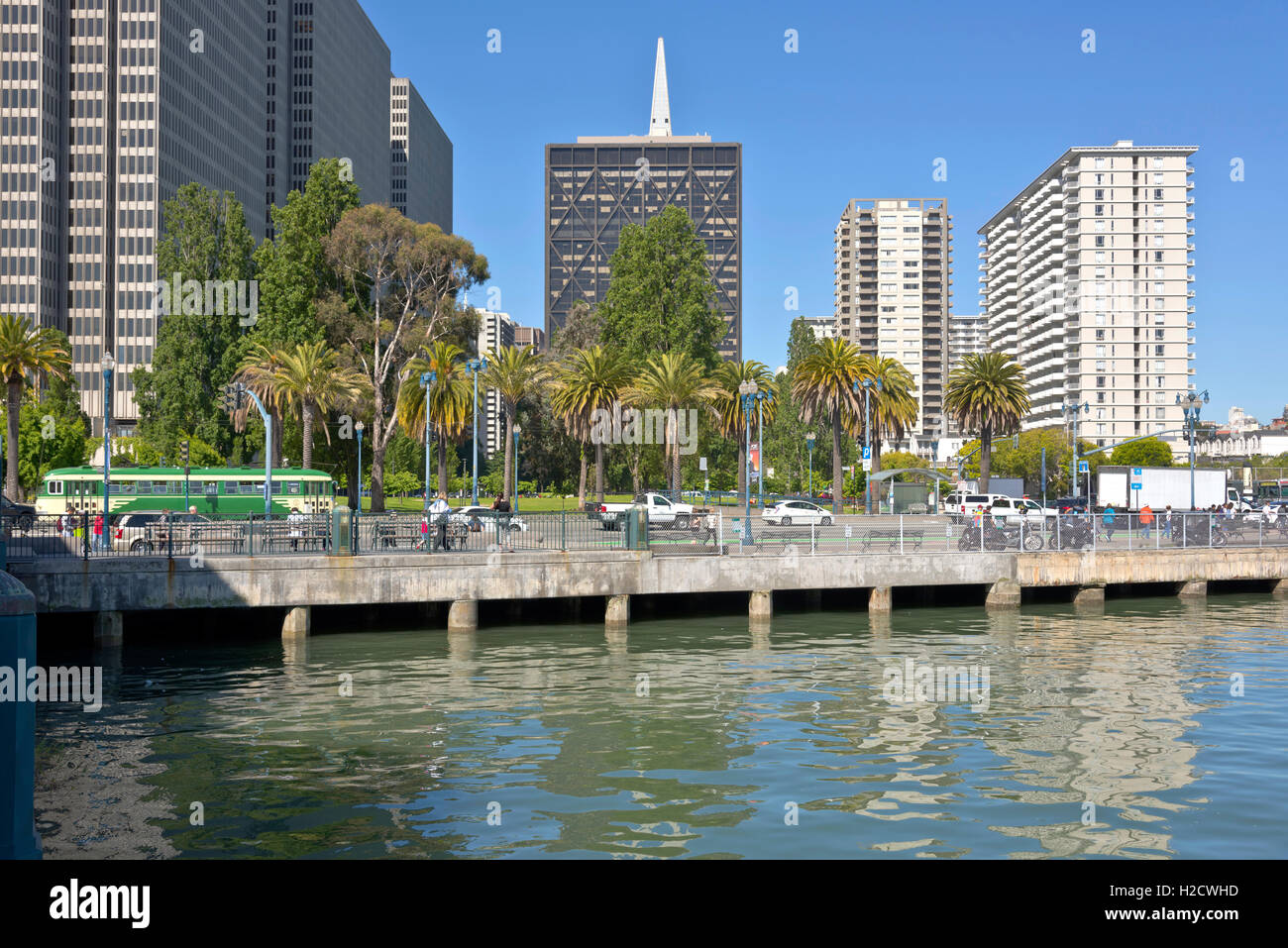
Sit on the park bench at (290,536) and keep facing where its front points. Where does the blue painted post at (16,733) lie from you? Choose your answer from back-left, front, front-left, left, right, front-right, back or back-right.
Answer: front

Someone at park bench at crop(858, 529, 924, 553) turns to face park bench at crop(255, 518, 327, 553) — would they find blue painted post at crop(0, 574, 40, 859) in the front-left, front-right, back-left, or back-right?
front-left

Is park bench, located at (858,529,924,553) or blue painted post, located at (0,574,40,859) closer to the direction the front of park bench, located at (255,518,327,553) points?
the blue painted post

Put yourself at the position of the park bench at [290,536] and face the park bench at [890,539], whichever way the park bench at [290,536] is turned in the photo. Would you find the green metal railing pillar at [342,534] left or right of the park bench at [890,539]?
right

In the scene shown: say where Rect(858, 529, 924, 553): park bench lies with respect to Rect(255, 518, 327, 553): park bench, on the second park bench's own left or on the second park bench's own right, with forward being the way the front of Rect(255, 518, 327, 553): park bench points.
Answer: on the second park bench's own left

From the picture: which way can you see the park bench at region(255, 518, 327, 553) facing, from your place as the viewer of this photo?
facing the viewer

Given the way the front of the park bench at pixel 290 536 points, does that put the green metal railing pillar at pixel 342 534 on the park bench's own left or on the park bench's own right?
on the park bench's own left
